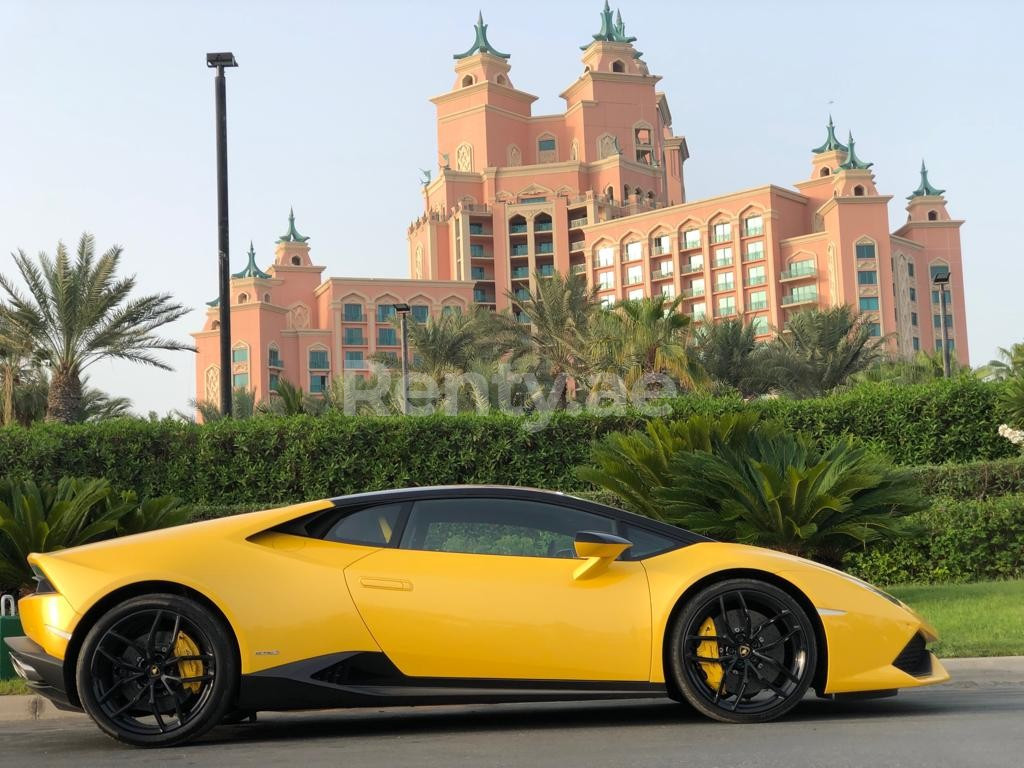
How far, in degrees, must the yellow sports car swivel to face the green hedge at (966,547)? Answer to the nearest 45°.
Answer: approximately 45° to its left

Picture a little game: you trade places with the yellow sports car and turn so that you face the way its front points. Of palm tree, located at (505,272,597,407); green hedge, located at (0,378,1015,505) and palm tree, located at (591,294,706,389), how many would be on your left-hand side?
3

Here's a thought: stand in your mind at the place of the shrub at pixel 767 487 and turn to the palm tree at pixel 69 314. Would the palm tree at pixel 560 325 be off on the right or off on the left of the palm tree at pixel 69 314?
right

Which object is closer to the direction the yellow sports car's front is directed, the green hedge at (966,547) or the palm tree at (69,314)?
the green hedge

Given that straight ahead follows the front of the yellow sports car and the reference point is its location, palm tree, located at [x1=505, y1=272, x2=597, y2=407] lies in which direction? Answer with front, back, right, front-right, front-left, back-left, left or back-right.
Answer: left

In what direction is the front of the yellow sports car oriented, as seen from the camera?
facing to the right of the viewer

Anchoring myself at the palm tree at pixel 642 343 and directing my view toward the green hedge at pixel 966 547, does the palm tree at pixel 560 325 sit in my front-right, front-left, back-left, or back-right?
back-right

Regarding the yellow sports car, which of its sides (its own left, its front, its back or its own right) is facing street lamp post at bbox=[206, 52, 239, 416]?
left

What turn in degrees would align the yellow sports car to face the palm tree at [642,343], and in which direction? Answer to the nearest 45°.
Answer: approximately 90° to its left

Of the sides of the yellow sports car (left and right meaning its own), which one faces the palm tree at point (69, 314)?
left

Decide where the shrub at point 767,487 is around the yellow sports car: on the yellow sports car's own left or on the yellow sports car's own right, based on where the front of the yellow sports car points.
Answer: on the yellow sports car's own left
